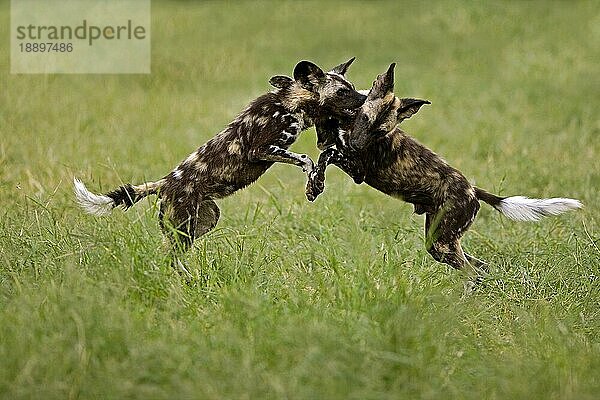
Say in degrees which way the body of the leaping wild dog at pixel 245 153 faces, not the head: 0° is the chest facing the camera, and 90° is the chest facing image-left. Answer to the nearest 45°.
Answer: approximately 270°

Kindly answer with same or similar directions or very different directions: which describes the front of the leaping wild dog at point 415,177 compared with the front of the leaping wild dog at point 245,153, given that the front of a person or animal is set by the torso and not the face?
very different directions

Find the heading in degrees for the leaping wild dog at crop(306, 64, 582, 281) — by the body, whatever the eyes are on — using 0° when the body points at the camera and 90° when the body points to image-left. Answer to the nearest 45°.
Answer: approximately 90°

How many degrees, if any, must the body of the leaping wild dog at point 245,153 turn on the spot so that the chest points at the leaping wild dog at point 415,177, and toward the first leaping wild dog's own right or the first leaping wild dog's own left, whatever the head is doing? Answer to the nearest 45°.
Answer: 0° — it already faces it

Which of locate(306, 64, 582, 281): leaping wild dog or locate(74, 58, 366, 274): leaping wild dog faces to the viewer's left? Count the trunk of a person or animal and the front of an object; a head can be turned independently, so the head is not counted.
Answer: locate(306, 64, 582, 281): leaping wild dog

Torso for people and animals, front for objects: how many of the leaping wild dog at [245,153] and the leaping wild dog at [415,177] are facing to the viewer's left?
1

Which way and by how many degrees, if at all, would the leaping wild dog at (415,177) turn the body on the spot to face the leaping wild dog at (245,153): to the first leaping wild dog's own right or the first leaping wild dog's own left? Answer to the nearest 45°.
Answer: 0° — it already faces it
